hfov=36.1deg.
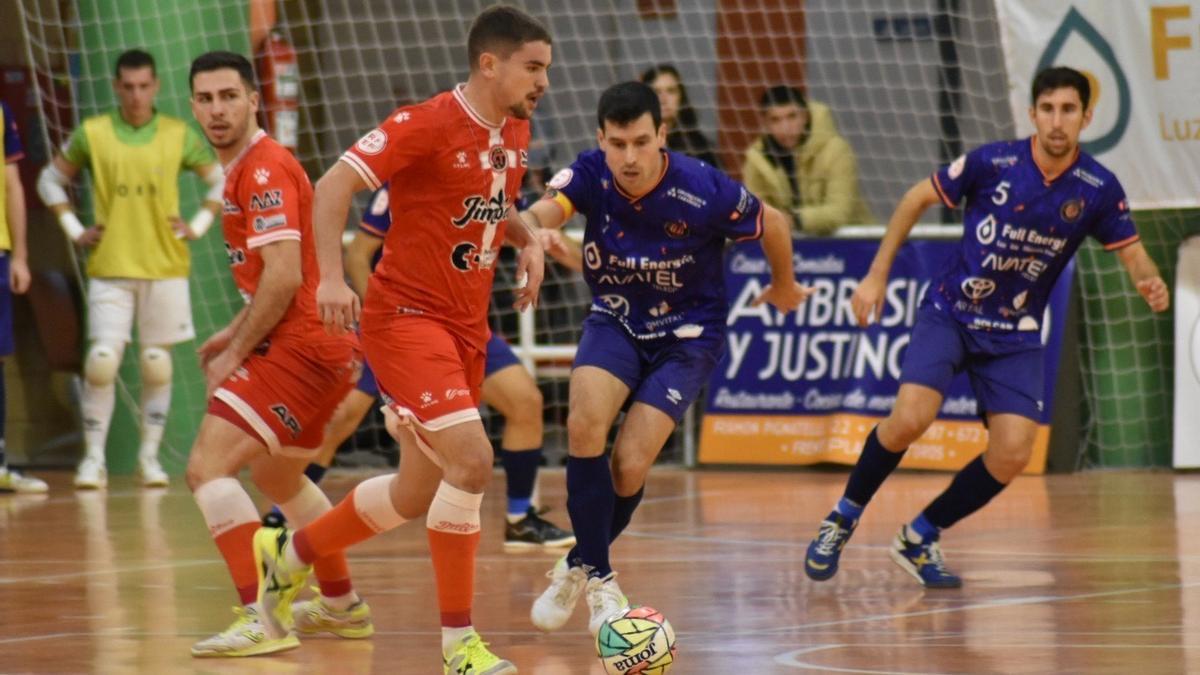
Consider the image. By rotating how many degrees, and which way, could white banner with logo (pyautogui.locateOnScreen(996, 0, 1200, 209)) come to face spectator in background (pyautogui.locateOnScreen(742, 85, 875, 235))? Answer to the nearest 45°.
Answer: approximately 90° to its right

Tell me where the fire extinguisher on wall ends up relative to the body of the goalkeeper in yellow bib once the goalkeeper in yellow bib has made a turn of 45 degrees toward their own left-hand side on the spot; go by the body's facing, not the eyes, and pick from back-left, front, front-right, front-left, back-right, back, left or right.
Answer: left

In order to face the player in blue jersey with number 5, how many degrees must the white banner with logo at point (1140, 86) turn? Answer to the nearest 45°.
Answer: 0° — it already faces them

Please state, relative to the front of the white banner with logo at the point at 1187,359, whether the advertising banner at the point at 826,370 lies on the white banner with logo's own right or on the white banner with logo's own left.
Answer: on the white banner with logo's own right

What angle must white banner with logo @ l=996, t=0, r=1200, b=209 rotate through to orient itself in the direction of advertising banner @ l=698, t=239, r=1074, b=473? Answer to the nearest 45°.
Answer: approximately 90° to its right

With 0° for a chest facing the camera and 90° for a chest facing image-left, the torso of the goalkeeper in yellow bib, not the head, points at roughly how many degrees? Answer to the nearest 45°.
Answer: approximately 0°

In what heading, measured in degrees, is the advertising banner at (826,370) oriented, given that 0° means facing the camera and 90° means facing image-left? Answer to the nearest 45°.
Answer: approximately 0°
